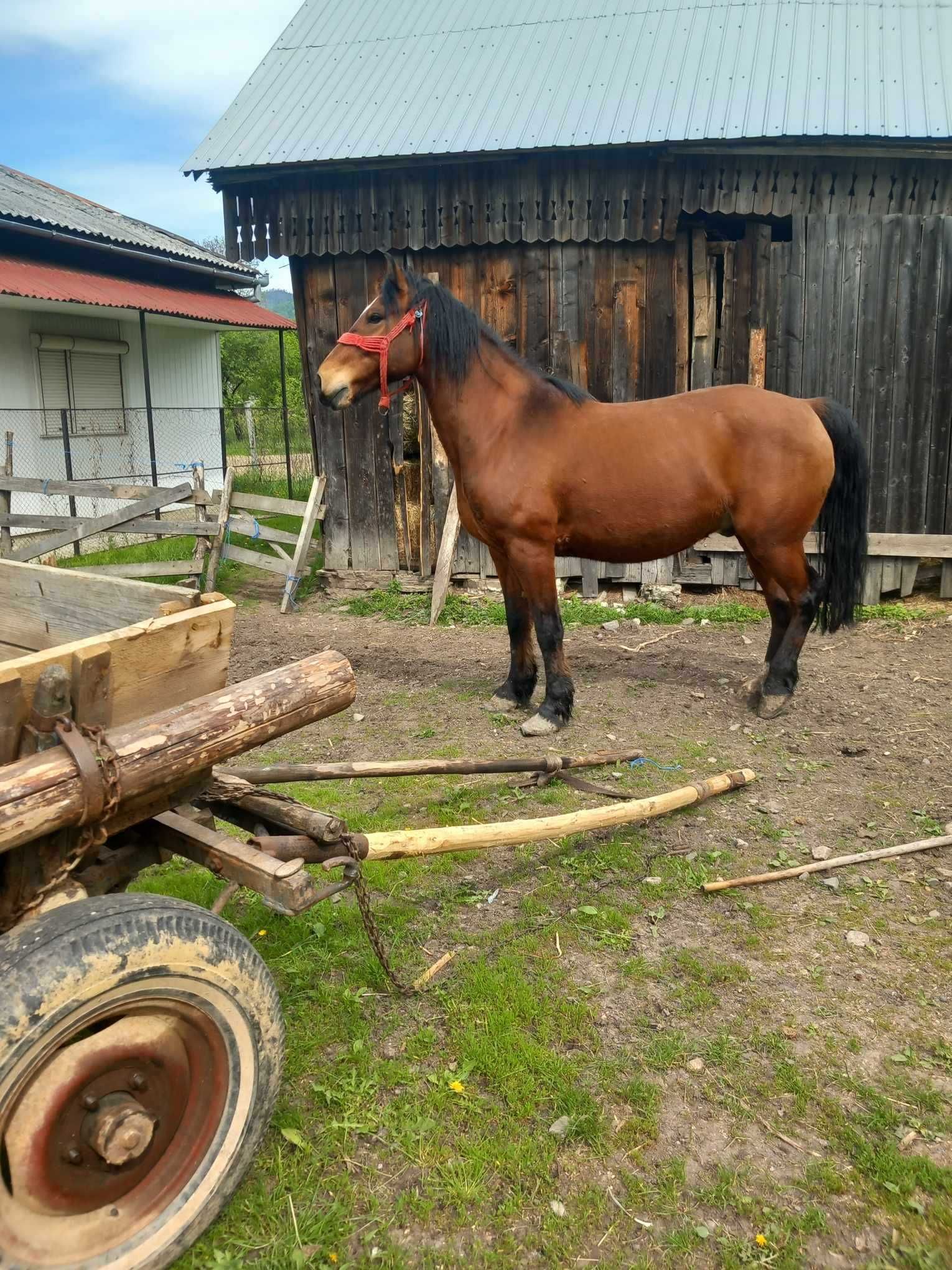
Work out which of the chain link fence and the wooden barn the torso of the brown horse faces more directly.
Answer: the chain link fence

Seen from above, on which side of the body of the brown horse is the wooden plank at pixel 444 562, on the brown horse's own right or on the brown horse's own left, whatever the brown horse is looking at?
on the brown horse's own right

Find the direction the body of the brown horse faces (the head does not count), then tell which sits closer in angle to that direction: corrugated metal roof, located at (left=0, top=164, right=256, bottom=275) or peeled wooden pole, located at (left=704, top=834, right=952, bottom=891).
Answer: the corrugated metal roof

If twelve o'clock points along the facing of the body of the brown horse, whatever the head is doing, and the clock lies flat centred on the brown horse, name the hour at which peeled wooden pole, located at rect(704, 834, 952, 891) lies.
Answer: The peeled wooden pole is roughly at 8 o'clock from the brown horse.

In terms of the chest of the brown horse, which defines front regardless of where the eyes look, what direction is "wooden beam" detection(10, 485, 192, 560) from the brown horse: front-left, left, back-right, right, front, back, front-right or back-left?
front-right

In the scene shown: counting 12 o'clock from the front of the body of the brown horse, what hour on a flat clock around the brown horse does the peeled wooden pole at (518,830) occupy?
The peeled wooden pole is roughly at 9 o'clock from the brown horse.

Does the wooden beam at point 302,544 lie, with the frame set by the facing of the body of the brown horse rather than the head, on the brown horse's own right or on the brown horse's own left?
on the brown horse's own right

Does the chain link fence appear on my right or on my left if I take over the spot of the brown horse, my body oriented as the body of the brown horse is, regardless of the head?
on my right

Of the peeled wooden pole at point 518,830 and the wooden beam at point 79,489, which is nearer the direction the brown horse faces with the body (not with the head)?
the wooden beam

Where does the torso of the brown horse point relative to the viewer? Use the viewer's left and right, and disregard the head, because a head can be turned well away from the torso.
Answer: facing to the left of the viewer

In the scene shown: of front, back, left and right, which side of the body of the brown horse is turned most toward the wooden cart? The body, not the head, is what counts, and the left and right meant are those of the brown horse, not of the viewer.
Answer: left

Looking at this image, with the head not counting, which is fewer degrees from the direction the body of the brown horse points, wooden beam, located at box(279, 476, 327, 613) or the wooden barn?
the wooden beam
